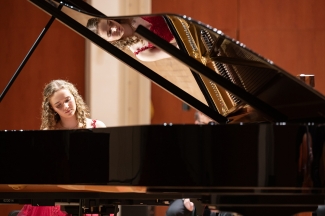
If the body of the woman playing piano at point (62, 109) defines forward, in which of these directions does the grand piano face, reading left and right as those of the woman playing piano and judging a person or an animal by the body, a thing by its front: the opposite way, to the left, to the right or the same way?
the opposite way

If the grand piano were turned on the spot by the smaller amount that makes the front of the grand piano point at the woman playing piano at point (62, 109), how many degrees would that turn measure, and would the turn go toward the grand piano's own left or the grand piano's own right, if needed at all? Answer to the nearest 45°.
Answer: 0° — it already faces them

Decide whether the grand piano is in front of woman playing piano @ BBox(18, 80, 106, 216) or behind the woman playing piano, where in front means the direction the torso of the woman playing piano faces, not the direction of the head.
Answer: in front

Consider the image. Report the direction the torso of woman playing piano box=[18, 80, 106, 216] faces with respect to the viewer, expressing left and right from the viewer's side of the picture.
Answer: facing the viewer and to the right of the viewer

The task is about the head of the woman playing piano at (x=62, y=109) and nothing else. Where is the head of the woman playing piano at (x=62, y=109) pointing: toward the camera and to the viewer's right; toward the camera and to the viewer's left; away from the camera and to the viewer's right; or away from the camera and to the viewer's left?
toward the camera and to the viewer's right

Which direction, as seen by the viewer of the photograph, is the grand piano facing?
facing away from the viewer and to the left of the viewer
